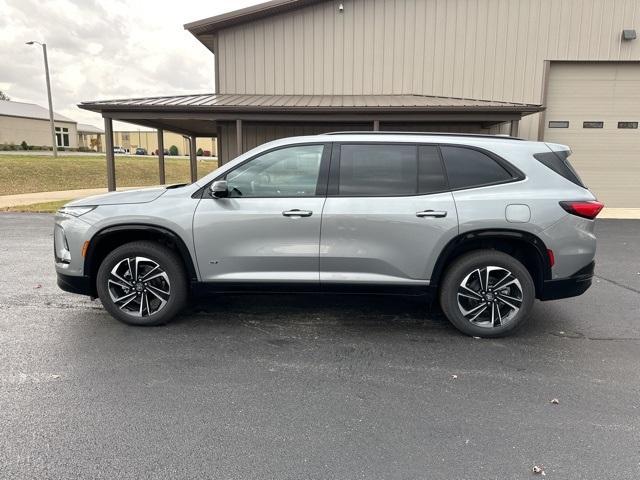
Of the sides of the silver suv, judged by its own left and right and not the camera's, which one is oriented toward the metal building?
right

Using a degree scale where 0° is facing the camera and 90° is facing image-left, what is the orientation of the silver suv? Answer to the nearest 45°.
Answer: approximately 90°
